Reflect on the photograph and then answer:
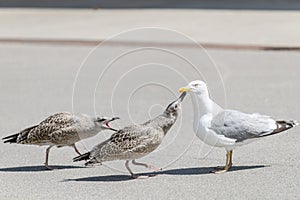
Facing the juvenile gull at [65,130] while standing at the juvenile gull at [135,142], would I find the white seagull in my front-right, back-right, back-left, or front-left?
back-right

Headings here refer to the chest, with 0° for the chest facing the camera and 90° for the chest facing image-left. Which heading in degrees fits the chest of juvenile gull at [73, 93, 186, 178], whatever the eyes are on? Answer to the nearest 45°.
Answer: approximately 270°

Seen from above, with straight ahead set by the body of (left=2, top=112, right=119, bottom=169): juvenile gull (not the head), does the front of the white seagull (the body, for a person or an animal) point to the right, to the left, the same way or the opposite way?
the opposite way

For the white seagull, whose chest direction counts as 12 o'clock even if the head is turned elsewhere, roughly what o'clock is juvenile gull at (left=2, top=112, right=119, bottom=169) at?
The juvenile gull is roughly at 12 o'clock from the white seagull.

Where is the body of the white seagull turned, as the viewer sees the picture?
to the viewer's left

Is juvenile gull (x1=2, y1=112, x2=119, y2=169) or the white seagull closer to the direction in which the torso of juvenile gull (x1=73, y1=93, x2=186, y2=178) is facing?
the white seagull

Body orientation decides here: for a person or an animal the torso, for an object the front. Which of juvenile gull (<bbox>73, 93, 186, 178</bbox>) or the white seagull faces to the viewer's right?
the juvenile gull

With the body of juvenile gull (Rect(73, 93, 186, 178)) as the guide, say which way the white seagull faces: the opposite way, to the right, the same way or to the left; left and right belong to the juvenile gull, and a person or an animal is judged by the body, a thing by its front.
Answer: the opposite way

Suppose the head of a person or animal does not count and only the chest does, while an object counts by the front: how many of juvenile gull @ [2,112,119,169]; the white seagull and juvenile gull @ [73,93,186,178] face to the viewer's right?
2

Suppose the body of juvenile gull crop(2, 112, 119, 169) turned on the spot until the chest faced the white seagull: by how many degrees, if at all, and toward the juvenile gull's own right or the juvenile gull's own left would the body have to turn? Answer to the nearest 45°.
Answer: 0° — it already faces it

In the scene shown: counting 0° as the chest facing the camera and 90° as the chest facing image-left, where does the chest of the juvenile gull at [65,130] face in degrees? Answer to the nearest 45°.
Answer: approximately 270°

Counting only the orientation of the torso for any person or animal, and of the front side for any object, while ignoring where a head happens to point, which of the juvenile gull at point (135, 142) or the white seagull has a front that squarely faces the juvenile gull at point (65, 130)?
the white seagull
